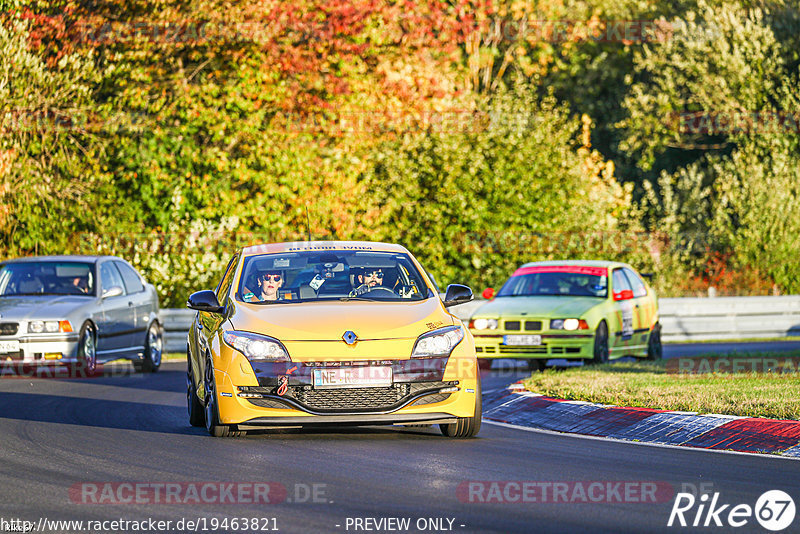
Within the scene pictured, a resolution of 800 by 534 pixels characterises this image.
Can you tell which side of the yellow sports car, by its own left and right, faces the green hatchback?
back

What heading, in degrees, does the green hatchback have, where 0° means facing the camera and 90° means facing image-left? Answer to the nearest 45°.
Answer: approximately 45°

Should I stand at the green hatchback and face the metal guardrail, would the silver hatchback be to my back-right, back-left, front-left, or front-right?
back-left

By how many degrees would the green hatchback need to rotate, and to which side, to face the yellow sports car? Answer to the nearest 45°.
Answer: approximately 45° to its left

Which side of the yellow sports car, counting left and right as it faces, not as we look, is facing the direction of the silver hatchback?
back

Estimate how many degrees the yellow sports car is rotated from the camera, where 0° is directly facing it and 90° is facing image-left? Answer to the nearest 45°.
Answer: approximately 0°

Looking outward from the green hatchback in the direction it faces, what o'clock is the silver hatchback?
The silver hatchback is roughly at 1 o'clock from the green hatchback.

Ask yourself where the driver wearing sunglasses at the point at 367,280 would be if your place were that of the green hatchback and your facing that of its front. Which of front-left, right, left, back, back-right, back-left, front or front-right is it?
front-left
